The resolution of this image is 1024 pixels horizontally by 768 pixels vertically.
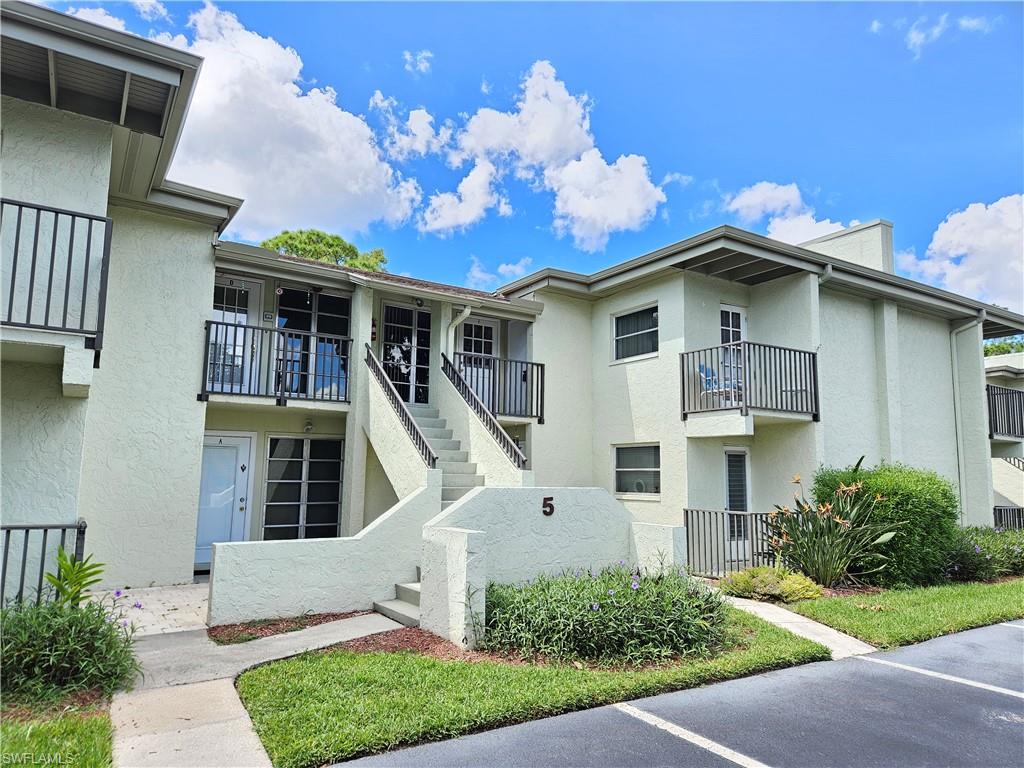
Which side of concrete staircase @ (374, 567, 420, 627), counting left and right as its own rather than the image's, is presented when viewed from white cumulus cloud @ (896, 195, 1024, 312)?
back

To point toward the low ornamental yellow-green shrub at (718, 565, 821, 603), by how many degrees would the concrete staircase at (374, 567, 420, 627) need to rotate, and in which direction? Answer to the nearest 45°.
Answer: approximately 135° to its left

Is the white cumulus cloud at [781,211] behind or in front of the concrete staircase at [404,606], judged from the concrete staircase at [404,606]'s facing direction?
behind

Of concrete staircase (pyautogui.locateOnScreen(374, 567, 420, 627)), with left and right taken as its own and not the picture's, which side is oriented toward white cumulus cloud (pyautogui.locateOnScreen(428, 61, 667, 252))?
back

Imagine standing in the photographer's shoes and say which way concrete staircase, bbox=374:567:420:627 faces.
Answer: facing the viewer and to the left of the viewer

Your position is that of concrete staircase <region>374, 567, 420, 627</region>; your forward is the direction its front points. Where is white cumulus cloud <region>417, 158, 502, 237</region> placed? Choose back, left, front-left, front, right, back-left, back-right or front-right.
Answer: back-right

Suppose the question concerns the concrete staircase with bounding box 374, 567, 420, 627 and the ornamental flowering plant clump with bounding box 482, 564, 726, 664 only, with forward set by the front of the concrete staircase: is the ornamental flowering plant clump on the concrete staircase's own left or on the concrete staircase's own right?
on the concrete staircase's own left

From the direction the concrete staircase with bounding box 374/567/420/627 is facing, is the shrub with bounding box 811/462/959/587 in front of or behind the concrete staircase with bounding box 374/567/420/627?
behind
